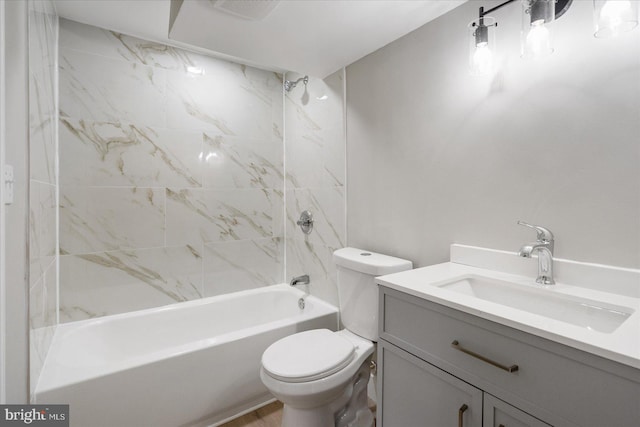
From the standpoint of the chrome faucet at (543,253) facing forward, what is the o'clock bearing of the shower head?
The shower head is roughly at 2 o'clock from the chrome faucet.

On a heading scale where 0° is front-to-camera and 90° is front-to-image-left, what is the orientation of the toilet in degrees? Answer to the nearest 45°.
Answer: approximately 45°

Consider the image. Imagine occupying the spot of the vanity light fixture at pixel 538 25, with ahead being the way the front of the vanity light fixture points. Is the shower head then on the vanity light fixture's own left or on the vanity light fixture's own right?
on the vanity light fixture's own right

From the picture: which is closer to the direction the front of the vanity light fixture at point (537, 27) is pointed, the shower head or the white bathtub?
the white bathtub

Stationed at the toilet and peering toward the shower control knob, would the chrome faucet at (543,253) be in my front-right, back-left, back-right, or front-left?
back-right

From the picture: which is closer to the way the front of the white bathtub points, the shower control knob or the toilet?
the toilet
